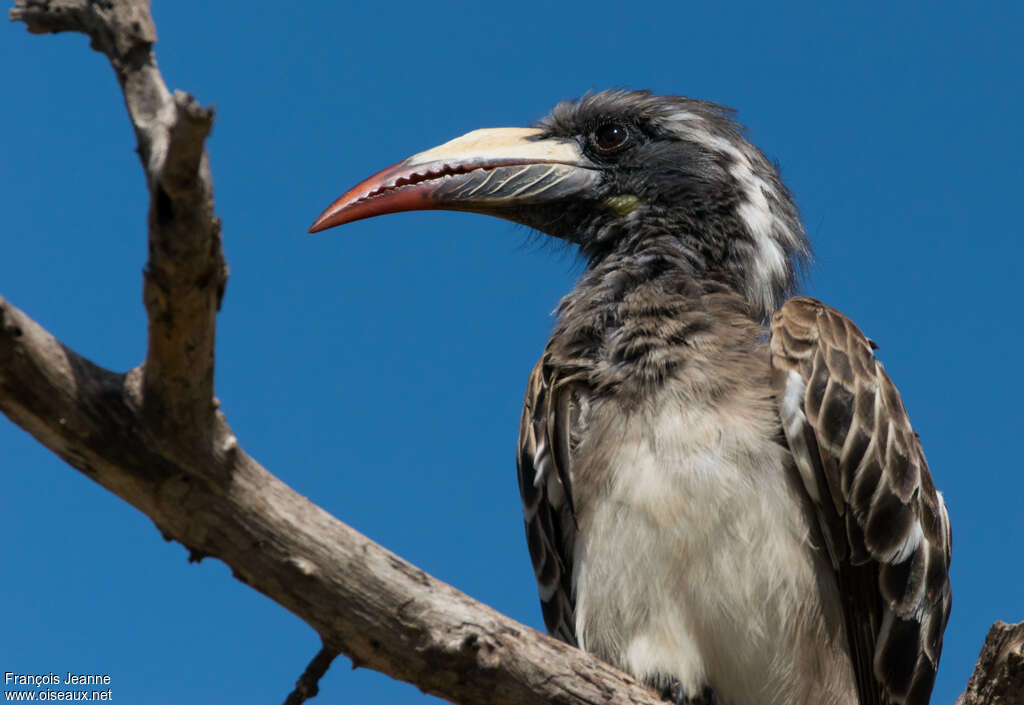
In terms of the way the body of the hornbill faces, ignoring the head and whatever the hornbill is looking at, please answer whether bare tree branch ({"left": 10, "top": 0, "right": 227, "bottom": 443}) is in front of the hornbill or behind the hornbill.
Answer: in front

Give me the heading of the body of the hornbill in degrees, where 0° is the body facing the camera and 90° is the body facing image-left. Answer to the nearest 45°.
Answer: approximately 45°

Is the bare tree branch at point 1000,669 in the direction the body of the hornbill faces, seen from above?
no
